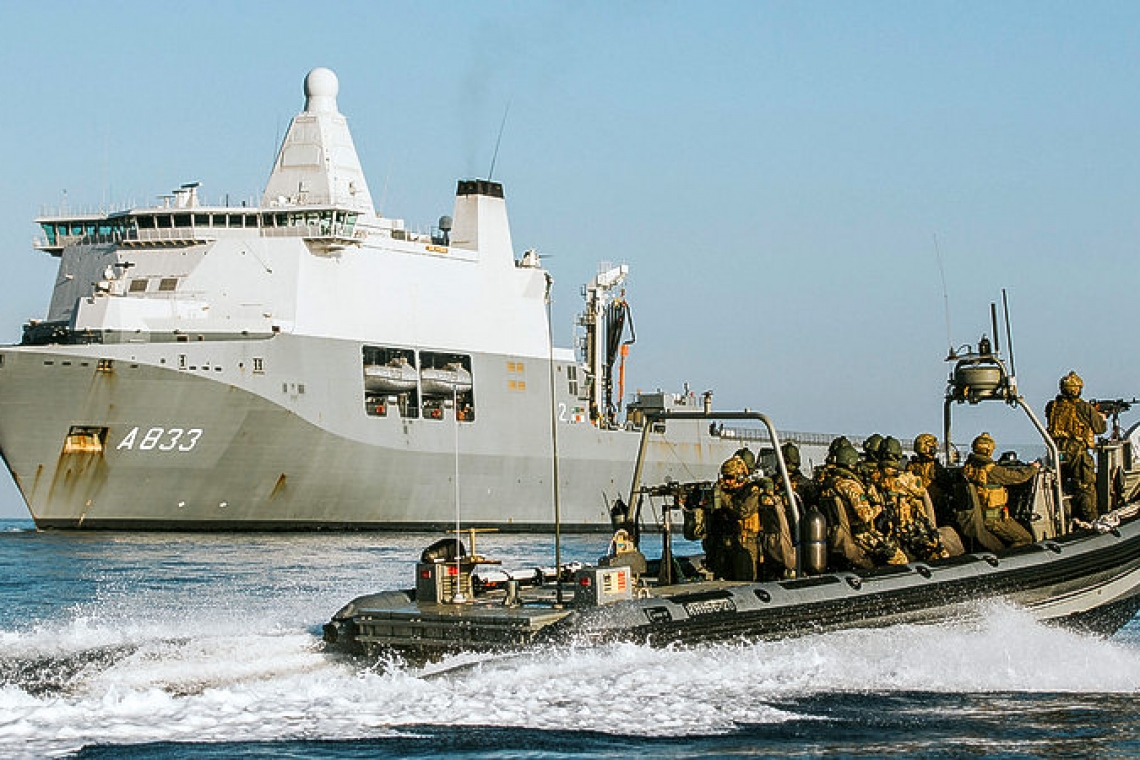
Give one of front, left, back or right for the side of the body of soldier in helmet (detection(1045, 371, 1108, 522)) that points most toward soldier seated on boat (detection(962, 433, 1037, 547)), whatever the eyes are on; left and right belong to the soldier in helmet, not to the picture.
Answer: back

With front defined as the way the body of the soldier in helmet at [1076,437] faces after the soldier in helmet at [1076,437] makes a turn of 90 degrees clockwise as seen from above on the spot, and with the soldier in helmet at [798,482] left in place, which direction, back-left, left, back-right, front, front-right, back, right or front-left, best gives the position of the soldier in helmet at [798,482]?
right

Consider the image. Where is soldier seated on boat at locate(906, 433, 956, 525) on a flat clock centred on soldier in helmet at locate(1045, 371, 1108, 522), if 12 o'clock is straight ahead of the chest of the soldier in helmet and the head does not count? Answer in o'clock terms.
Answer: The soldier seated on boat is roughly at 6 o'clock from the soldier in helmet.

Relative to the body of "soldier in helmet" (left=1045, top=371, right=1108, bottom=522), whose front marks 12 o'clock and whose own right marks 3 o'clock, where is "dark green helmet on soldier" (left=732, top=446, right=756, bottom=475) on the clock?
"dark green helmet on soldier" (left=732, top=446, right=756, bottom=475) is roughly at 6 o'clock from "soldier in helmet" (left=1045, top=371, right=1108, bottom=522).

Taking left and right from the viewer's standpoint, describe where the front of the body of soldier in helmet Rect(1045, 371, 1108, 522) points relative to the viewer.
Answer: facing away from the viewer and to the right of the viewer

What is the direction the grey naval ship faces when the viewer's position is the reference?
facing the viewer and to the left of the viewer
